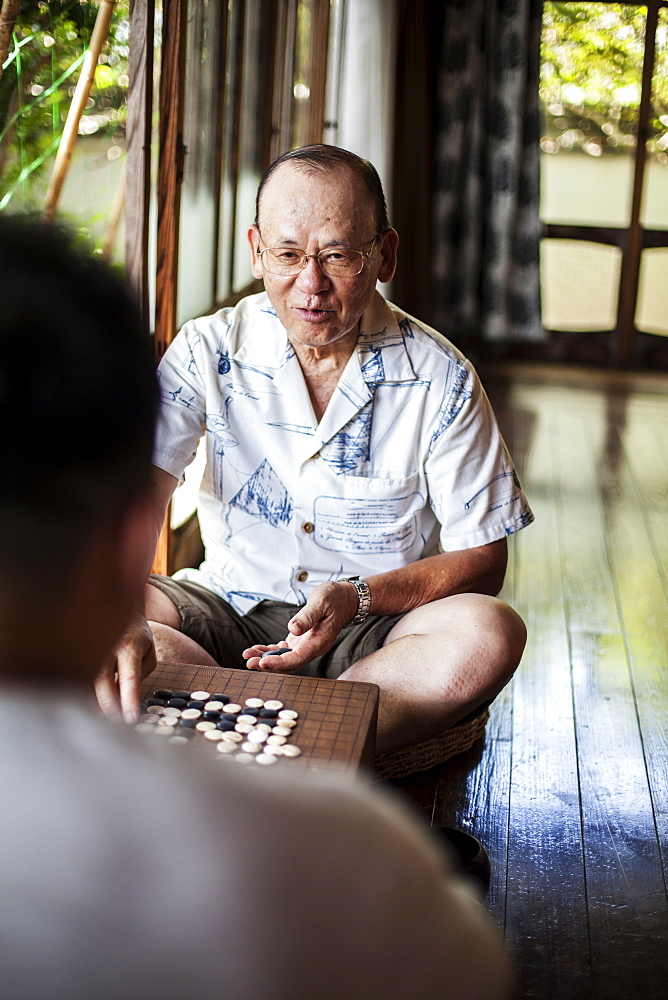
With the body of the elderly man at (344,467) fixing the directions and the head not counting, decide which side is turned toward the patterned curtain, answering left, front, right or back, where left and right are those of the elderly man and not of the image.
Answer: back

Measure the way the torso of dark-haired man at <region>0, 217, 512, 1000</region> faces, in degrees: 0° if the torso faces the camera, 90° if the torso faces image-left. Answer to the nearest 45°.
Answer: approximately 180°

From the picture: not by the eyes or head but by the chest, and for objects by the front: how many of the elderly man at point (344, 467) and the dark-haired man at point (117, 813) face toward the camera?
1

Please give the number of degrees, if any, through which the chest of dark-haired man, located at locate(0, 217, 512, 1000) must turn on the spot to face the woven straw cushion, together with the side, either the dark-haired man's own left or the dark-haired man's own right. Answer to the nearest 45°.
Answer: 0° — they already face it

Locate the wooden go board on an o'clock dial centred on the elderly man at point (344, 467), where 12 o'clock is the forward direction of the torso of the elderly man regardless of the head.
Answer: The wooden go board is roughly at 12 o'clock from the elderly man.

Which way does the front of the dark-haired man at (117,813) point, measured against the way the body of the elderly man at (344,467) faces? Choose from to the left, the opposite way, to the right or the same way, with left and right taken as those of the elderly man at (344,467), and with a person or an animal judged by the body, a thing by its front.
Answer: the opposite way

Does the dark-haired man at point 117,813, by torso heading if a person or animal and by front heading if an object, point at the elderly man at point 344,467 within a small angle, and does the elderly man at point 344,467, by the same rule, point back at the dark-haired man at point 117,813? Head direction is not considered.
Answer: yes

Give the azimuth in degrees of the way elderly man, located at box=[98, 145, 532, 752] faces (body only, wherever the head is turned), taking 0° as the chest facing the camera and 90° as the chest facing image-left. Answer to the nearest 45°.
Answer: approximately 0°

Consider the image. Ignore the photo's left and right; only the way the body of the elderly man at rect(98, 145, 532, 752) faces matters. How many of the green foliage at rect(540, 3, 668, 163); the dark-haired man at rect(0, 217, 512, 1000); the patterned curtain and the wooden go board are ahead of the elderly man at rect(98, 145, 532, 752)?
2
